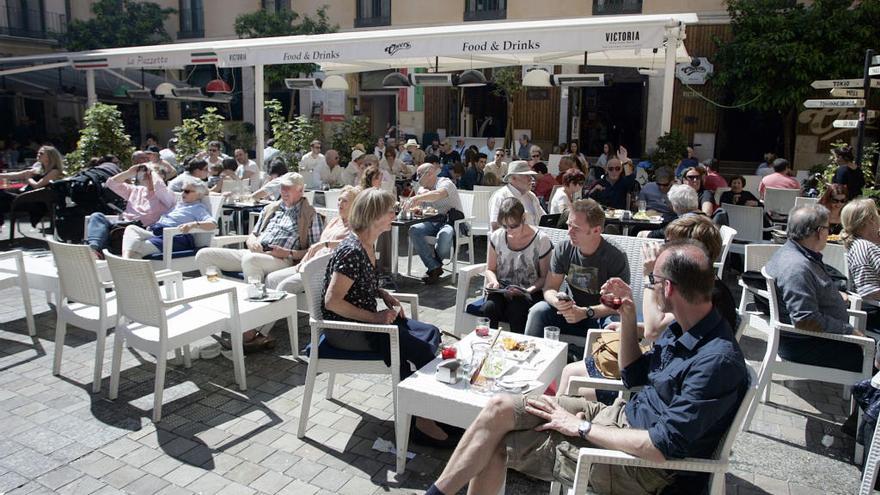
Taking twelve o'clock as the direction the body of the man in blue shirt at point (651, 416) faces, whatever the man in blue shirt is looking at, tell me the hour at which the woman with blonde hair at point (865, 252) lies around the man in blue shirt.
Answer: The woman with blonde hair is roughly at 4 o'clock from the man in blue shirt.

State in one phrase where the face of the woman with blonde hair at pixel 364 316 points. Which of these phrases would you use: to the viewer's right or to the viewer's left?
to the viewer's right

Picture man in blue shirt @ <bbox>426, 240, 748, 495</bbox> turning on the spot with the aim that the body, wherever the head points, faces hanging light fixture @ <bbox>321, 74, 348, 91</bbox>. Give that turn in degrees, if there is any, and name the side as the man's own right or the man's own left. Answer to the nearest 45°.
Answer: approximately 45° to the man's own right

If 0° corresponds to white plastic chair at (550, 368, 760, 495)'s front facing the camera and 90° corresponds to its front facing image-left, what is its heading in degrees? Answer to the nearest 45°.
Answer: approximately 90°

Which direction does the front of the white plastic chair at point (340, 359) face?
to the viewer's right
